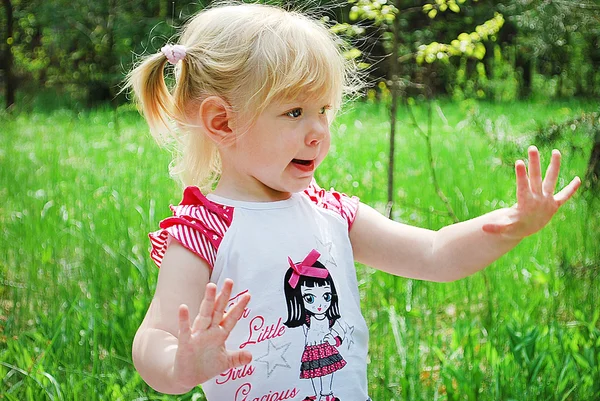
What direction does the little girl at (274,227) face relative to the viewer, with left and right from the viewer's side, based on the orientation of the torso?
facing the viewer and to the right of the viewer

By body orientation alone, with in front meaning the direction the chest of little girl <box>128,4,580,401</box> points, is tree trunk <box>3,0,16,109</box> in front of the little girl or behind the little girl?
behind
